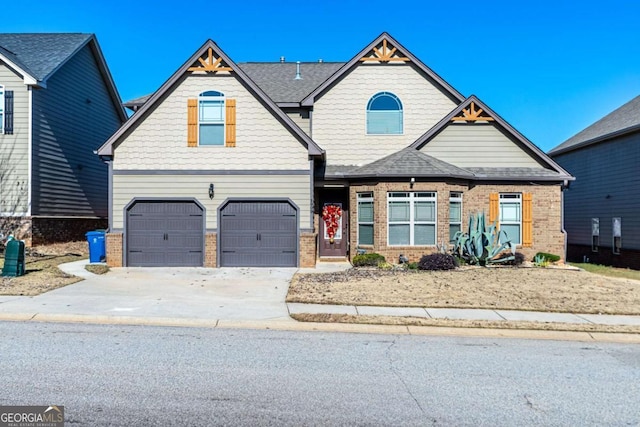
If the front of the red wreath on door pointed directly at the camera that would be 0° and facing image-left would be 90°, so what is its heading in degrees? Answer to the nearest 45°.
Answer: approximately 0°

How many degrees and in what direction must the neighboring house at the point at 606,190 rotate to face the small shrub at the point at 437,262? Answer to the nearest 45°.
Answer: approximately 45° to its right

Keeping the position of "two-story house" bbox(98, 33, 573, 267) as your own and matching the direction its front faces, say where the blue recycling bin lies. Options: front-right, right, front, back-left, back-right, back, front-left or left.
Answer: right

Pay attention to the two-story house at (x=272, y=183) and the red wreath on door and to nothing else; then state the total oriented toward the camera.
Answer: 2

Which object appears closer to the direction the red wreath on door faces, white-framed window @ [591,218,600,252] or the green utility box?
the green utility box

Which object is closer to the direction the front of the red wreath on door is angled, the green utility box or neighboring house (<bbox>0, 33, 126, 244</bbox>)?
the green utility box

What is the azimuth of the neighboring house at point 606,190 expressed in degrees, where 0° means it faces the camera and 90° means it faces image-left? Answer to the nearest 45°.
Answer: approximately 315°

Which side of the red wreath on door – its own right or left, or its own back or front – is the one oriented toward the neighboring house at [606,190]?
left

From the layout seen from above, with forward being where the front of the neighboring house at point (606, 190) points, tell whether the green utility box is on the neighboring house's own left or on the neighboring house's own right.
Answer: on the neighboring house's own right
